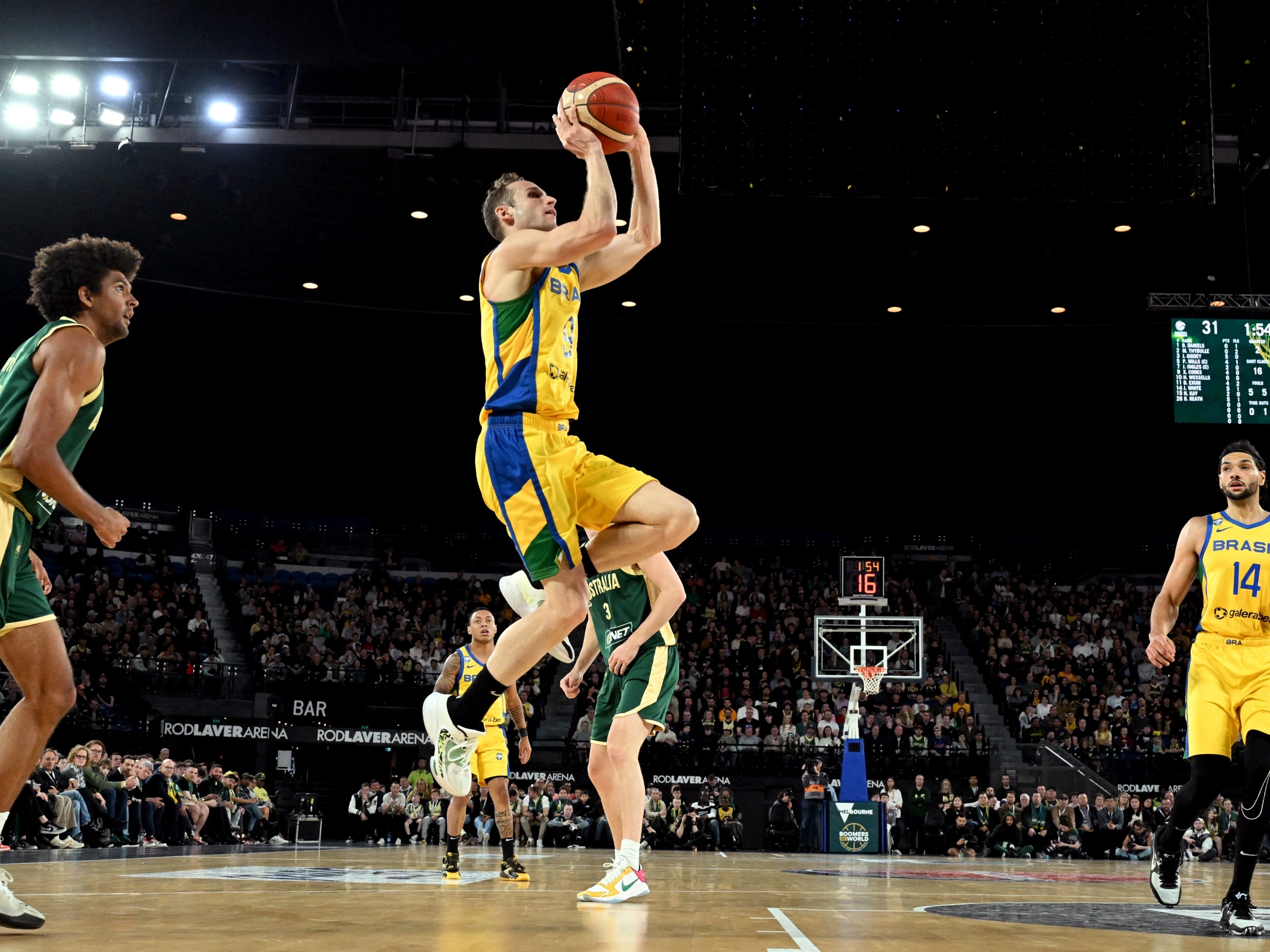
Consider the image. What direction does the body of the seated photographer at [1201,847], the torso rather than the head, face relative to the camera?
toward the camera

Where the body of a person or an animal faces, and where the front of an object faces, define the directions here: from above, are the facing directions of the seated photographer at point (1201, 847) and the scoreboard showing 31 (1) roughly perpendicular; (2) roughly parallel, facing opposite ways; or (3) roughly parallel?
roughly parallel

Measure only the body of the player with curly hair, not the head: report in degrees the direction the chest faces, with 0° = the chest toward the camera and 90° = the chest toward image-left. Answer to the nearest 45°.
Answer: approximately 270°

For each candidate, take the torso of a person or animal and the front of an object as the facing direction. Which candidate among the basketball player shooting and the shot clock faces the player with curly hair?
the shot clock

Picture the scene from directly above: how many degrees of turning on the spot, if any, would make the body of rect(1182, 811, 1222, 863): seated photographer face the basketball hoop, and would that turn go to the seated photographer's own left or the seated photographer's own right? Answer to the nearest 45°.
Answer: approximately 90° to the seated photographer's own right

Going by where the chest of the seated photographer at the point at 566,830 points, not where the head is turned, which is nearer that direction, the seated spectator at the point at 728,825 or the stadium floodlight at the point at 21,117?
the stadium floodlight

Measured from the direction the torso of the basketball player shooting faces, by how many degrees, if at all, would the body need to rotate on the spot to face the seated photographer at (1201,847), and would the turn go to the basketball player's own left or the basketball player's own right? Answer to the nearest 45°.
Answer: approximately 45° to the basketball player's own left

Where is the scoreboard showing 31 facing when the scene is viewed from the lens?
facing the viewer

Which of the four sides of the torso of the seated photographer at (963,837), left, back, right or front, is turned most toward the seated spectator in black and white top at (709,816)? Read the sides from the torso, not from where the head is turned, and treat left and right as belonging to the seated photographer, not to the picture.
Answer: right

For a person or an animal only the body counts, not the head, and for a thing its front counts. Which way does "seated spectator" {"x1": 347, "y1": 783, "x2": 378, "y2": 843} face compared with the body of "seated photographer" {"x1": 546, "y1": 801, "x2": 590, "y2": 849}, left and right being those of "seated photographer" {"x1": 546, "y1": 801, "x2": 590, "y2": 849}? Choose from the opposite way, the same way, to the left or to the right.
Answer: the same way

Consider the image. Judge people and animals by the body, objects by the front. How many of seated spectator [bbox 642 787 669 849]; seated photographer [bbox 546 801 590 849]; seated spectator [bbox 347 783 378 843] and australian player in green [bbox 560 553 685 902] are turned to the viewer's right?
0

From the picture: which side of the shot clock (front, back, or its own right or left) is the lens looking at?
front

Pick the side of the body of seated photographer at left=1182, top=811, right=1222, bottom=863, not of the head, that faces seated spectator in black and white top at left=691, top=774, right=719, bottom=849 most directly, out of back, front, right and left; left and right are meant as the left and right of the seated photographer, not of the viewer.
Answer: right

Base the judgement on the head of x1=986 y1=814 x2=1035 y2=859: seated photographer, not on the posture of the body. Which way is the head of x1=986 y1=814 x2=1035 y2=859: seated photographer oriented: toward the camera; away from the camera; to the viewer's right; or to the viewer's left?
toward the camera
